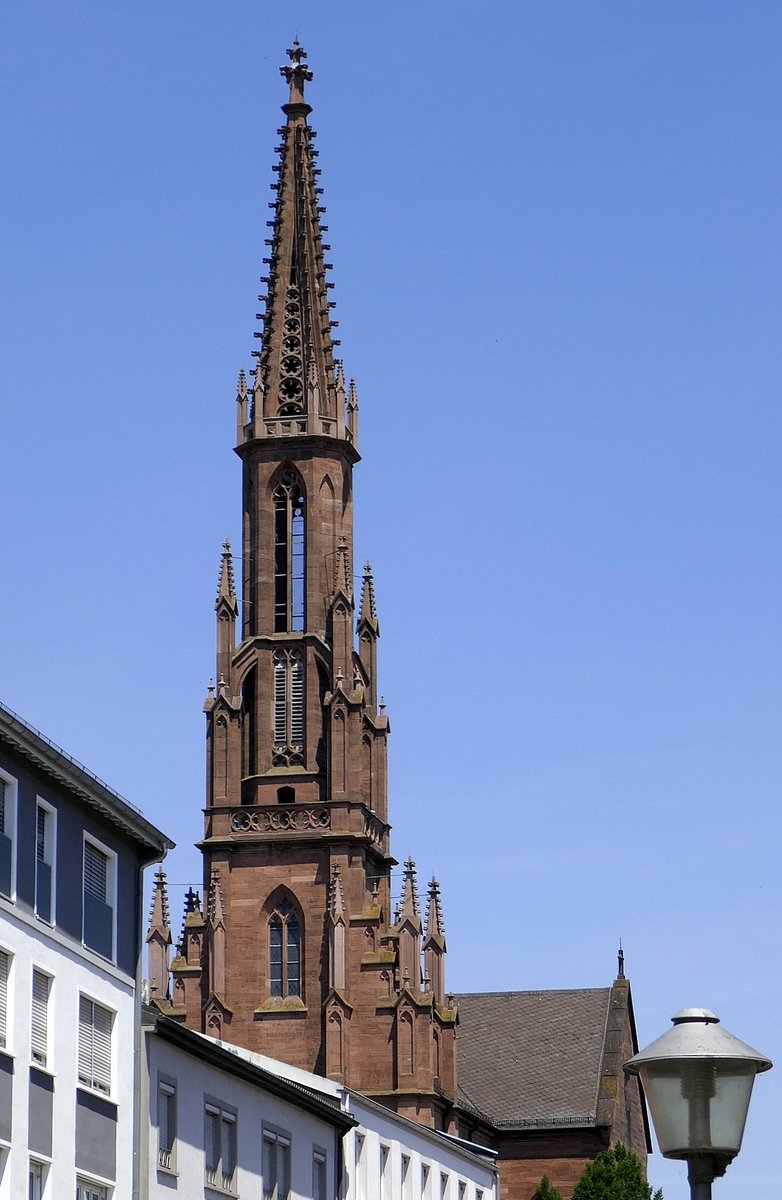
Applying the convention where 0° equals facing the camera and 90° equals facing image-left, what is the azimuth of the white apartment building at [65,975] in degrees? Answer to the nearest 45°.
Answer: approximately 315°
